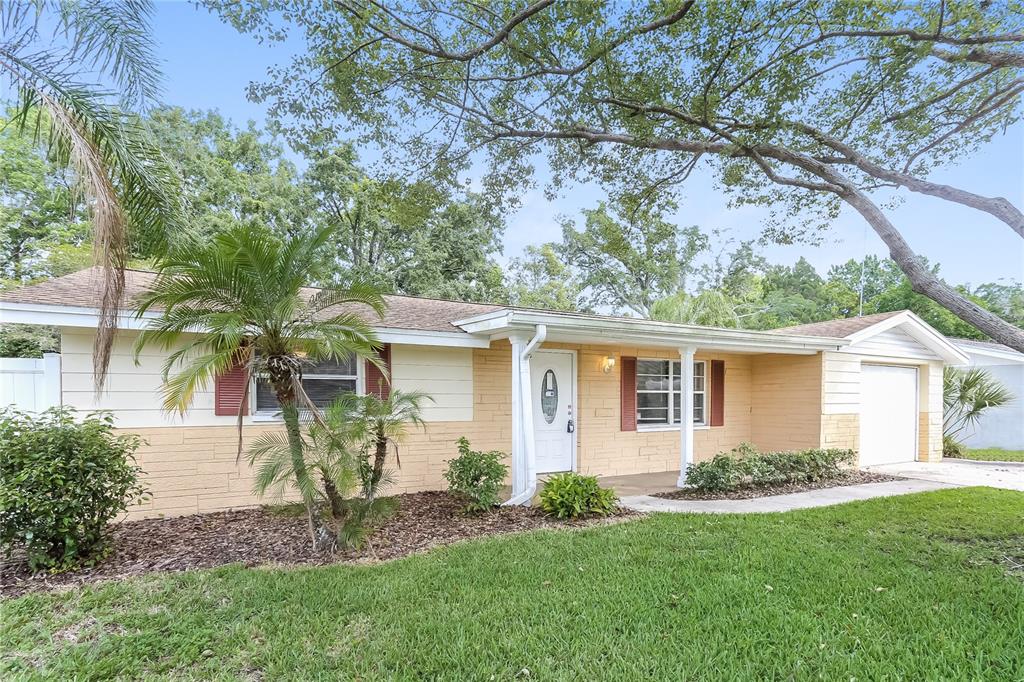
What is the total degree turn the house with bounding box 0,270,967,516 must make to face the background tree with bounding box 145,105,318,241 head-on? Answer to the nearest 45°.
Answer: approximately 180°

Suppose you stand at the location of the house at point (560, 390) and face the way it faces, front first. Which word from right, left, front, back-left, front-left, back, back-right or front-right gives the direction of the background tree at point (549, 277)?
back-left

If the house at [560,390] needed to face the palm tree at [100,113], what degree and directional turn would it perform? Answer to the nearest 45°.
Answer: approximately 90° to its right

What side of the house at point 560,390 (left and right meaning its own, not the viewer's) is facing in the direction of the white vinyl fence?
right

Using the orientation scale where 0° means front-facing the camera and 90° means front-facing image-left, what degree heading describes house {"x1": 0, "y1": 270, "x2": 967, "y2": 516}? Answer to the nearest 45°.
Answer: approximately 315°

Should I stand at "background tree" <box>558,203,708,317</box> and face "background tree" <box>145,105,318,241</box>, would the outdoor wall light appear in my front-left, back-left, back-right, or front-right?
front-left

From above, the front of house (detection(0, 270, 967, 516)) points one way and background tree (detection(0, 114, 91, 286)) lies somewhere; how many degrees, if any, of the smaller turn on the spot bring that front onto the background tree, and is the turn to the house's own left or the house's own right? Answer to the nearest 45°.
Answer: approximately 180°
